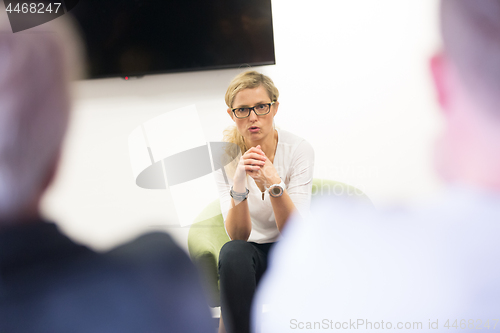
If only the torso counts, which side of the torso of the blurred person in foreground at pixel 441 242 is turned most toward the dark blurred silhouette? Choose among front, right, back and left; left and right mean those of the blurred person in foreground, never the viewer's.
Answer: left

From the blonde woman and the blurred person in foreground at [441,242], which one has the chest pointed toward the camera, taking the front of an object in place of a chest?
the blonde woman

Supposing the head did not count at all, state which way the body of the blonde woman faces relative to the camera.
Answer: toward the camera

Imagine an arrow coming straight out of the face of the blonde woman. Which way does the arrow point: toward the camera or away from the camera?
toward the camera

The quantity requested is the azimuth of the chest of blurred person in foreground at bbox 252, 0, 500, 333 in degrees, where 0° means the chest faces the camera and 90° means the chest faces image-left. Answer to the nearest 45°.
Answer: approximately 180°

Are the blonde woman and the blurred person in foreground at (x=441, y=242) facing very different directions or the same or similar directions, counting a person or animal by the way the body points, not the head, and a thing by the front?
very different directions

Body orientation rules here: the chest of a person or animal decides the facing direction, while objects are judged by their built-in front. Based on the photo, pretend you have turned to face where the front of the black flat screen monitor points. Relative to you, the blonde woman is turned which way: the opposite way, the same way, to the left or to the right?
the same way

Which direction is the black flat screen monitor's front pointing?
toward the camera

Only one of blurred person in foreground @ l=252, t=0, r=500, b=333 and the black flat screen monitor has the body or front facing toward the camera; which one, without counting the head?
the black flat screen monitor
